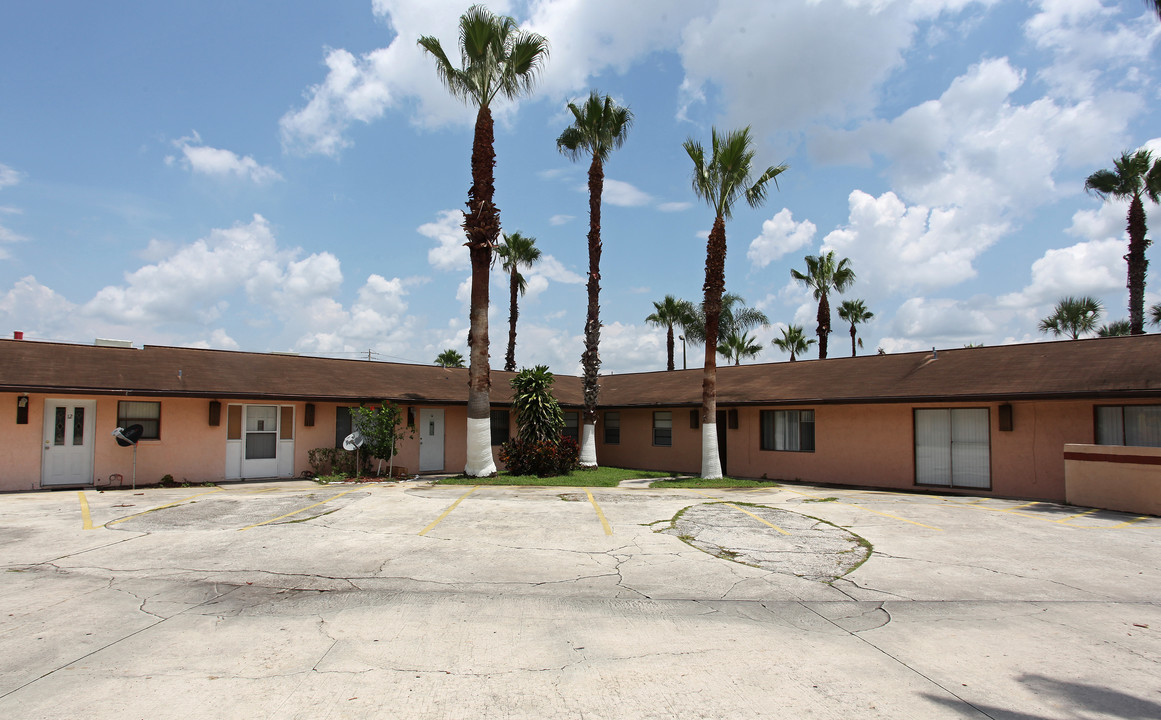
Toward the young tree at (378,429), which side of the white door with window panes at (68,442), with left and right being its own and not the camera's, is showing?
left

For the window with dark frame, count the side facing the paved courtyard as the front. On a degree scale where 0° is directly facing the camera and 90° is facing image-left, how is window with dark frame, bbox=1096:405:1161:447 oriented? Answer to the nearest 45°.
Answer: approximately 0°

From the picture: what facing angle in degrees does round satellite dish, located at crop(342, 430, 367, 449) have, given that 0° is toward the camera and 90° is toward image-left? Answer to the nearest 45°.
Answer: approximately 315°

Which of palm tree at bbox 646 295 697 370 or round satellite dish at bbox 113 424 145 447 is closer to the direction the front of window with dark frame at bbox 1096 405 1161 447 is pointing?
the round satellite dish

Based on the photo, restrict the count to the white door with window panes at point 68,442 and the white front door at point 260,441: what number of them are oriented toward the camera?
2
